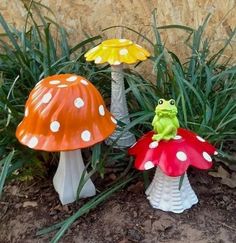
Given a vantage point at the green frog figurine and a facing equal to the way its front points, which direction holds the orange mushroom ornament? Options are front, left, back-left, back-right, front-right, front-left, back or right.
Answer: right

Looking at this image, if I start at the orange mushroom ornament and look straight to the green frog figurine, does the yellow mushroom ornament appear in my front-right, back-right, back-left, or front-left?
front-left

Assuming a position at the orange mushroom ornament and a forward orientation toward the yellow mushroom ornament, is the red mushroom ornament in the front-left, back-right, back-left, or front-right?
front-right

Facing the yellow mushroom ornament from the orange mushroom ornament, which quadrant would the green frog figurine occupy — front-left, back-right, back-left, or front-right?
front-right

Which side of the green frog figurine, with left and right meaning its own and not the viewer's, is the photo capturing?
front
